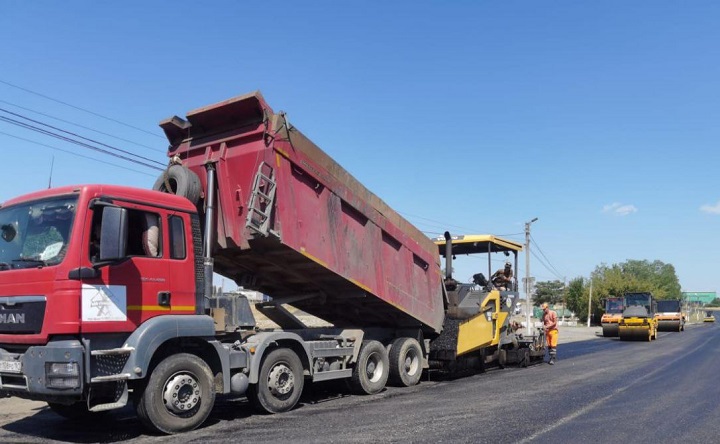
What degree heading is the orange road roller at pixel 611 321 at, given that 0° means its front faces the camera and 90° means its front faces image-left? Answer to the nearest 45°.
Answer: approximately 0°

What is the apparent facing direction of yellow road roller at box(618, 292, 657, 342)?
toward the camera

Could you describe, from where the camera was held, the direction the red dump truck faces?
facing the viewer and to the left of the viewer

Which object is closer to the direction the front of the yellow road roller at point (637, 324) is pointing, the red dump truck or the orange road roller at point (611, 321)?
the red dump truck

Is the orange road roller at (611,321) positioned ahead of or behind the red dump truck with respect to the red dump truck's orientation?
behind

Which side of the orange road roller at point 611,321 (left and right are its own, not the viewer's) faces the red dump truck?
front

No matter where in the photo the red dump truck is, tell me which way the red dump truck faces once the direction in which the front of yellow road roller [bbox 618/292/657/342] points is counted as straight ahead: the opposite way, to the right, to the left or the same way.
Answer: the same way

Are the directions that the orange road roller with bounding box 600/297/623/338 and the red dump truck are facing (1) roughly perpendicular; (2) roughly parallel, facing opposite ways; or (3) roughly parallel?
roughly parallel

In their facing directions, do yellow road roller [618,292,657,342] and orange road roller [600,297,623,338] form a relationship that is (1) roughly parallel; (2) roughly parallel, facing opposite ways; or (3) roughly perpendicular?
roughly parallel

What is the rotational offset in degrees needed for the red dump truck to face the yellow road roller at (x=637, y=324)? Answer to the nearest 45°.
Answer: approximately 180°

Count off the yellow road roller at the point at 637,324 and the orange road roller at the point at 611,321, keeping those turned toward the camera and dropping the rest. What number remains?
2

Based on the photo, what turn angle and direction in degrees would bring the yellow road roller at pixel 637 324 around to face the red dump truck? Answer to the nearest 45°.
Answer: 0° — it already faces it
